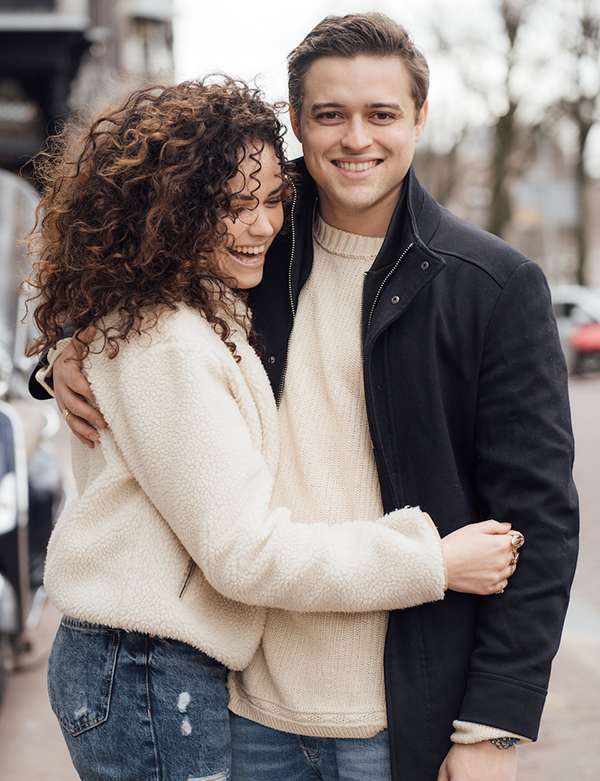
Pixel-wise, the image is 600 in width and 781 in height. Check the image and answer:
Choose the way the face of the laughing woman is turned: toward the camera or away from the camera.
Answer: toward the camera

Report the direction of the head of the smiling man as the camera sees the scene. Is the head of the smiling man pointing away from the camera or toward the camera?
toward the camera

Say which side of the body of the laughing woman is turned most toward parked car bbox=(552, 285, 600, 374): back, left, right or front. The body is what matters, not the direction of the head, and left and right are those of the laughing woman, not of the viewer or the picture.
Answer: left

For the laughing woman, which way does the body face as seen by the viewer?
to the viewer's right
